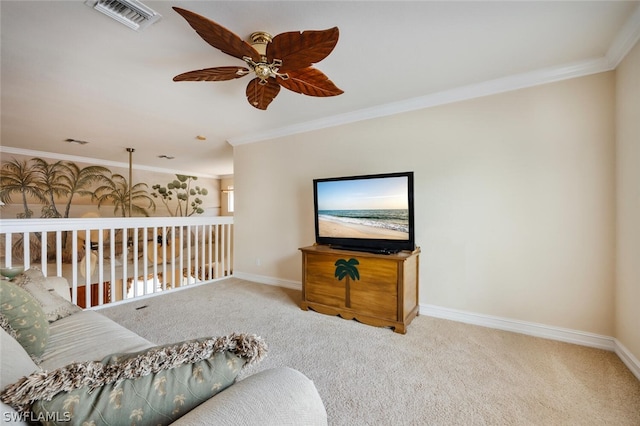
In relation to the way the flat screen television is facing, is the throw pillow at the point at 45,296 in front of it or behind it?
in front

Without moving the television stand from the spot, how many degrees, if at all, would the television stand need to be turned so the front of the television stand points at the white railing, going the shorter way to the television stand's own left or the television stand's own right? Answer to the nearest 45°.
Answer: approximately 45° to the television stand's own right

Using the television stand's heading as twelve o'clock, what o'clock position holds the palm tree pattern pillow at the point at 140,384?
The palm tree pattern pillow is roughly at 11 o'clock from the television stand.

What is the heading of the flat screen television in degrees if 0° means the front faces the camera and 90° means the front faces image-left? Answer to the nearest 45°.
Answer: approximately 45°

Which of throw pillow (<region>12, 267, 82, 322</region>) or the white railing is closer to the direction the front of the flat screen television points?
the throw pillow

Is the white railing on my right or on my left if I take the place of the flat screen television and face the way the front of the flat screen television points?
on my right

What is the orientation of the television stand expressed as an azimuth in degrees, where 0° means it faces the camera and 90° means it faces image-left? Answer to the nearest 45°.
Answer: approximately 45°

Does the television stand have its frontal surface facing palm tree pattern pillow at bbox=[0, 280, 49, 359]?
yes

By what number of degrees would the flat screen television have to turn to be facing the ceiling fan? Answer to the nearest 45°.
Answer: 0° — it already faces it
